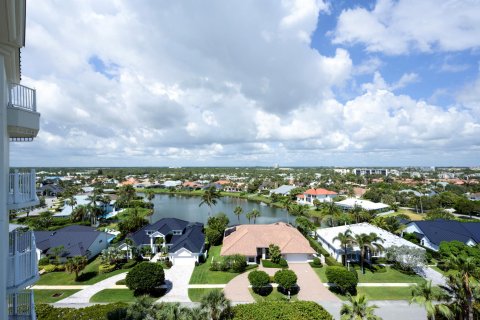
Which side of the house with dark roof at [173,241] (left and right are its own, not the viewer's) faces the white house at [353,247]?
left

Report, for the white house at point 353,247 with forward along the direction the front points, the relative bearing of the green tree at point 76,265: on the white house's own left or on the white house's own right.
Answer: on the white house's own right

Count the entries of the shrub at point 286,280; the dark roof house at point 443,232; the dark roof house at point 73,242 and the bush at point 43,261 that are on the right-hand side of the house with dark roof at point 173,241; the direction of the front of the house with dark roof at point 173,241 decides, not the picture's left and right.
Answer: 2

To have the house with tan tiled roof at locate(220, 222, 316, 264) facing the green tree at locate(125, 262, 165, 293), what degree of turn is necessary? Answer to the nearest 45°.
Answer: approximately 45° to its right

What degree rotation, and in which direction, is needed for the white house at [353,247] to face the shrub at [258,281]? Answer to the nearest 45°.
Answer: approximately 45° to its right

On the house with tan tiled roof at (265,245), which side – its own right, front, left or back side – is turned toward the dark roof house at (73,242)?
right

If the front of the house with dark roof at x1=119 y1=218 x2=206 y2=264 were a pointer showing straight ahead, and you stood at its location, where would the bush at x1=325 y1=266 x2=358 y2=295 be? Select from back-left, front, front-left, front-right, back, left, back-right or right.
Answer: front-left

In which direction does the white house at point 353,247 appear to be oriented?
toward the camera

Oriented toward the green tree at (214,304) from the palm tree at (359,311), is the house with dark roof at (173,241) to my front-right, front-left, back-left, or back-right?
front-right

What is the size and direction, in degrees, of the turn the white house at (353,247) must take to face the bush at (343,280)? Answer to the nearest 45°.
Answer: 0° — it already faces it

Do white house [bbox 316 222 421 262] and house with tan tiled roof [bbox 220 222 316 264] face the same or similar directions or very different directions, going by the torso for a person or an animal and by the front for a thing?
same or similar directions

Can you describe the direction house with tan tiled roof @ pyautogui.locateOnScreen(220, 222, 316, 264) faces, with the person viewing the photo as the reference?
facing the viewer

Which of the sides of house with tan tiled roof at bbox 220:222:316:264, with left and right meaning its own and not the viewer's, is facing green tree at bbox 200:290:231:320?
front

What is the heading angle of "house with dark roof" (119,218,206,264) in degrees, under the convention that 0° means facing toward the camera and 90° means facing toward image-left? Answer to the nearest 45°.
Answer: approximately 0°

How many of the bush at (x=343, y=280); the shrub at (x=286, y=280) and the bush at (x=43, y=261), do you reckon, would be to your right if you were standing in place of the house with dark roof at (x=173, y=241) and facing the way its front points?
1

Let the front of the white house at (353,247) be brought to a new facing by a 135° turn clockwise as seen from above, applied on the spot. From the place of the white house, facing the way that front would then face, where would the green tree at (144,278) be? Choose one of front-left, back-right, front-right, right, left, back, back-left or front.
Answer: left

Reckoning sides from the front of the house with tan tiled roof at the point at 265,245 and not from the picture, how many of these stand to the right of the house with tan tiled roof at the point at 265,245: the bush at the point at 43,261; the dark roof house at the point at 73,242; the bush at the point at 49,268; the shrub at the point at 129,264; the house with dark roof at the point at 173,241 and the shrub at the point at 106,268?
6
